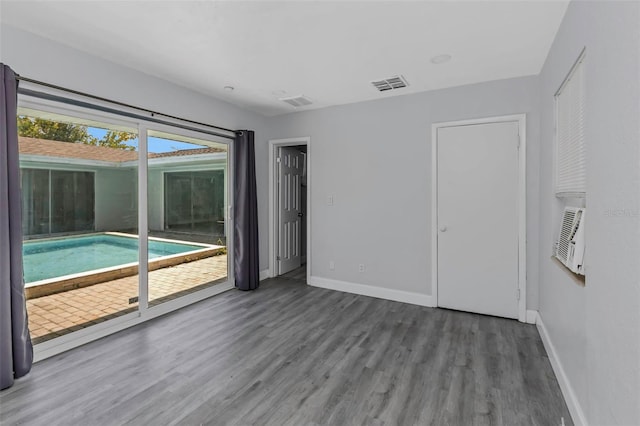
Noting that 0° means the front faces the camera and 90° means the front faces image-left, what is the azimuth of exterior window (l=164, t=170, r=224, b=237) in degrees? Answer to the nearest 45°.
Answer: approximately 45°

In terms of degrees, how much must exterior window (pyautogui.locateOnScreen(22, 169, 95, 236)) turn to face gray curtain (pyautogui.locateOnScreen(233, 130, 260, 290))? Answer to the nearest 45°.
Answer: approximately 45° to its left

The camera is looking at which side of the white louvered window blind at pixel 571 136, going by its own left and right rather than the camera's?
left

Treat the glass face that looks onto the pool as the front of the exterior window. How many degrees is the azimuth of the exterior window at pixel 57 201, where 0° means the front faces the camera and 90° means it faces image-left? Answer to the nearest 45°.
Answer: approximately 315°

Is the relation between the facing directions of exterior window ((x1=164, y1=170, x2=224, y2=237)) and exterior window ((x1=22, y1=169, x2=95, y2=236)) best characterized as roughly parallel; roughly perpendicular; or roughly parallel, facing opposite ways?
roughly perpendicular

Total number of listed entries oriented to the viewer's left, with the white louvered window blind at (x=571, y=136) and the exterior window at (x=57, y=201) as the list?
1

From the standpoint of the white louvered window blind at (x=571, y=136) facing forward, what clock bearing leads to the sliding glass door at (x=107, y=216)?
The sliding glass door is roughly at 11 o'clock from the white louvered window blind.

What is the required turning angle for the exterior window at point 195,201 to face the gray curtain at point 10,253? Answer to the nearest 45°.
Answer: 0° — it already faces it
